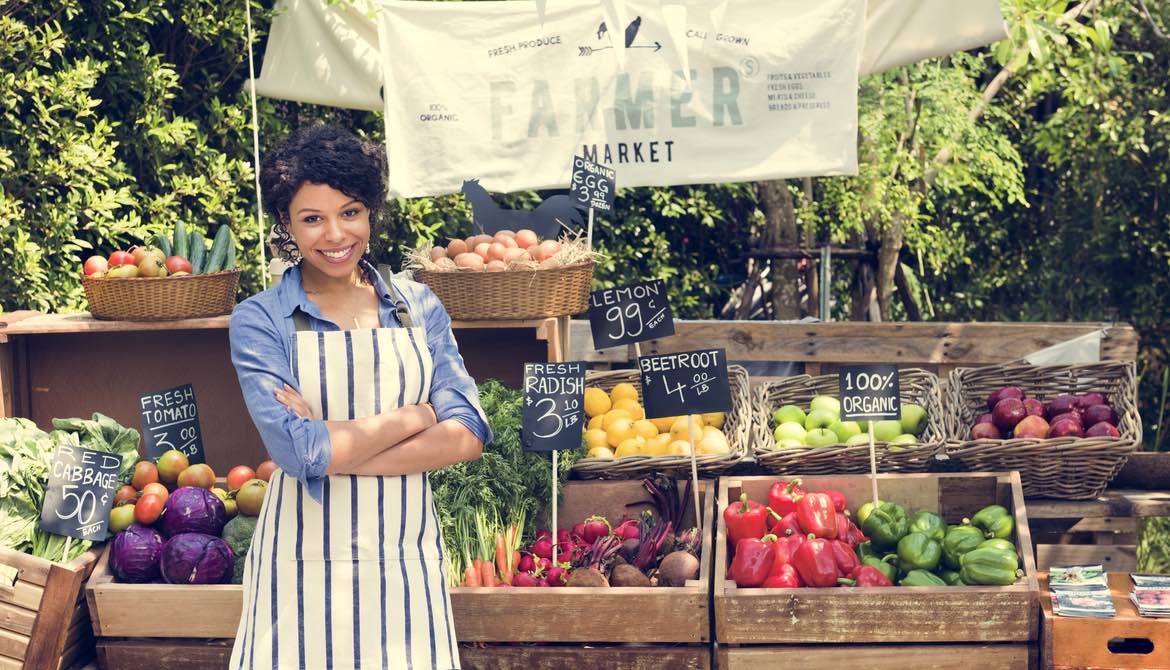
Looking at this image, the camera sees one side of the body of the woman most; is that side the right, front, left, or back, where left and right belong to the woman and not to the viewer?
front

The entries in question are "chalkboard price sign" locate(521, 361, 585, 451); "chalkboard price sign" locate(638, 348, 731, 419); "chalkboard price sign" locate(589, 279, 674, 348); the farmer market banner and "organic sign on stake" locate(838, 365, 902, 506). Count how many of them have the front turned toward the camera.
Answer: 5

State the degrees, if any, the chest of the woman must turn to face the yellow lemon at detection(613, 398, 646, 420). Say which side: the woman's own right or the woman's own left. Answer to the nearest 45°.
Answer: approximately 135° to the woman's own left

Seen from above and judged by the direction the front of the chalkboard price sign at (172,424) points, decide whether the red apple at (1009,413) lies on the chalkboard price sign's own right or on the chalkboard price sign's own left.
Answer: on the chalkboard price sign's own left

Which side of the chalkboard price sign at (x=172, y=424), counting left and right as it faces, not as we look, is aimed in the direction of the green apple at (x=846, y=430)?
left

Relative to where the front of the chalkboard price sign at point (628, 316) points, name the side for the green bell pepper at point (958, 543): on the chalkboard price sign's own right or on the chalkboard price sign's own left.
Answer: on the chalkboard price sign's own left

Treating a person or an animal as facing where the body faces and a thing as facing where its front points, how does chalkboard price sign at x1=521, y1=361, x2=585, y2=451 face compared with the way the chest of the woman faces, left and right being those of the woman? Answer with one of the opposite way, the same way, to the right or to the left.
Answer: the same way

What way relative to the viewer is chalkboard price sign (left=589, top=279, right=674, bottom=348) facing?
toward the camera

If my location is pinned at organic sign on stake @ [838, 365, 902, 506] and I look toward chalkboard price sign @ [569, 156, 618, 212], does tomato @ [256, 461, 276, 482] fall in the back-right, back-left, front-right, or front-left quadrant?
front-left

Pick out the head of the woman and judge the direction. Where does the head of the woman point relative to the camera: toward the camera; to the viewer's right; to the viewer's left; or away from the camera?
toward the camera

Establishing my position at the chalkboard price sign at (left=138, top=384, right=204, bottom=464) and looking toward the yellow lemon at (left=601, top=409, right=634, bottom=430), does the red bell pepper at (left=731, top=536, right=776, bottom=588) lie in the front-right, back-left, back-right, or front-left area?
front-right

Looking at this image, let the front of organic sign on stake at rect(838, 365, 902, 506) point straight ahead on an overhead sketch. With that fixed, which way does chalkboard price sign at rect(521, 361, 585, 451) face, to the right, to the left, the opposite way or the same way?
the same way

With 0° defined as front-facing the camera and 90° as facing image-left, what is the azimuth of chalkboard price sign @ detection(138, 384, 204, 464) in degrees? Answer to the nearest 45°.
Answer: approximately 0°

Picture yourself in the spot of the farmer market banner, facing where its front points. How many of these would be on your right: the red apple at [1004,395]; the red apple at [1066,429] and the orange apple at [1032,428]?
0
